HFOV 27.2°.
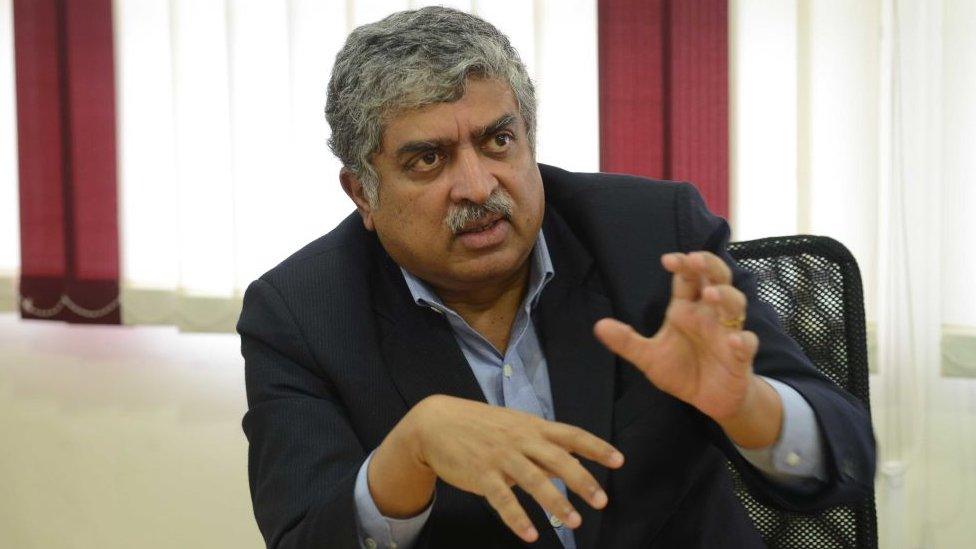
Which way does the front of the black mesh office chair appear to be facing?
toward the camera

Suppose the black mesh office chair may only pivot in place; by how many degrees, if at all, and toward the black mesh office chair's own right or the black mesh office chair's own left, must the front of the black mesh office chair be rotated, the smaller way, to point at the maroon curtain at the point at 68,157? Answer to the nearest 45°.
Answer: approximately 135° to the black mesh office chair's own right

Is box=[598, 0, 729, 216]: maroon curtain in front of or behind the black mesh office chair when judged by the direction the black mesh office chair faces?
behind

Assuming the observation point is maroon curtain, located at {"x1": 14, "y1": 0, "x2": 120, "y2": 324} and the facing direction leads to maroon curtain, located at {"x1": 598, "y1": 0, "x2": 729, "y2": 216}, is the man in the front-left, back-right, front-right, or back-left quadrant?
front-right
